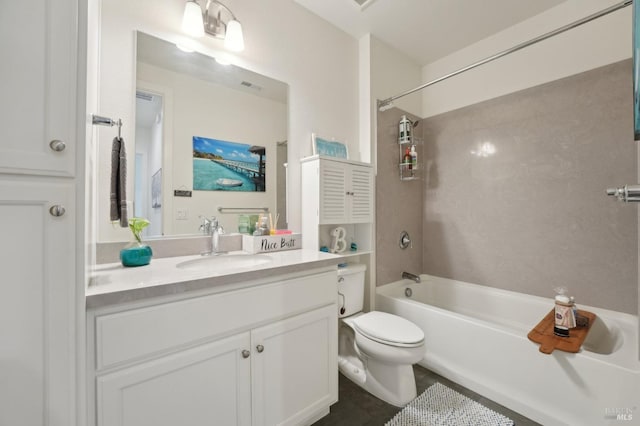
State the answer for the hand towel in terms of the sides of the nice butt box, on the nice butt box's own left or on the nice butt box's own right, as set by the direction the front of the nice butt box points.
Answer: on the nice butt box's own right

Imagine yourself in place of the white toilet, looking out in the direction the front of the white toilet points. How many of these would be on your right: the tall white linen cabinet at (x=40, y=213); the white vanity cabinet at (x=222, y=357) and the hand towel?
3

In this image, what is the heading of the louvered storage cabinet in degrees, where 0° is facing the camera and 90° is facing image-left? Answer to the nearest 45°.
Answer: approximately 315°

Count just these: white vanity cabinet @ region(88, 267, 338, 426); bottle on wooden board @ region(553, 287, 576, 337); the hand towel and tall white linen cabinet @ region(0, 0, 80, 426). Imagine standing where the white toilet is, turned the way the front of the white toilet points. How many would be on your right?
3

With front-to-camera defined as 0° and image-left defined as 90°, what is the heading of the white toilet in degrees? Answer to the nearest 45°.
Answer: approximately 315°
